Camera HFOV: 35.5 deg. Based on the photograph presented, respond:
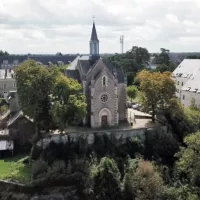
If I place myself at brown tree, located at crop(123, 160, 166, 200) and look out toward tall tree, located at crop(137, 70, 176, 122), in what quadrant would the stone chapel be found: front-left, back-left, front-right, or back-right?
front-left

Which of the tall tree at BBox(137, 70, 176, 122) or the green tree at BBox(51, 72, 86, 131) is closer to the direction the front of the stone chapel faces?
the green tree

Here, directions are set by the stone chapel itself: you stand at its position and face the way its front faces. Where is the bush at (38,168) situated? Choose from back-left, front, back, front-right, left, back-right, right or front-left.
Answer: front-right

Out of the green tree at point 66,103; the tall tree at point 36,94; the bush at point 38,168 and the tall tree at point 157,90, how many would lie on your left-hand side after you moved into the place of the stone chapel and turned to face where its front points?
1

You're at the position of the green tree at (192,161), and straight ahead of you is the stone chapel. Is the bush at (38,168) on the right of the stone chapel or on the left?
left

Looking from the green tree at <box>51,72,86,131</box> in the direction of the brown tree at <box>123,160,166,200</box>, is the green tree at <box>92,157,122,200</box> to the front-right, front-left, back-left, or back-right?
front-right

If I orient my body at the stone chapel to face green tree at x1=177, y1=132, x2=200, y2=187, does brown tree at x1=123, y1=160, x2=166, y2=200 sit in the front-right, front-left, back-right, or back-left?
front-right

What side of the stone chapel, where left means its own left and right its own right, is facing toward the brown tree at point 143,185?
front

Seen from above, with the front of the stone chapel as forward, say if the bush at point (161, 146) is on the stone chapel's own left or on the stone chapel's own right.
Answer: on the stone chapel's own left

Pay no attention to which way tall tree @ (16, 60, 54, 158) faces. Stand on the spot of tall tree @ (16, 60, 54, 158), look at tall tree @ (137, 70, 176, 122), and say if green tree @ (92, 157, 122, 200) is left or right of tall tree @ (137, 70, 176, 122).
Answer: right

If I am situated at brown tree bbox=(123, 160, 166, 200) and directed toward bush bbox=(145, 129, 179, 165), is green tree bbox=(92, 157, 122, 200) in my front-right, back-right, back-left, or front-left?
back-left

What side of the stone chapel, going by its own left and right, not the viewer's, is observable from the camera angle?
front

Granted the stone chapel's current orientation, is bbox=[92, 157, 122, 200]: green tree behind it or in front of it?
in front

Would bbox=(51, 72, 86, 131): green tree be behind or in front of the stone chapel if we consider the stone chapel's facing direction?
in front
